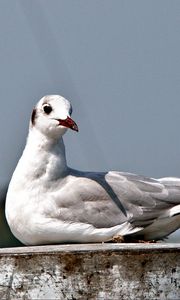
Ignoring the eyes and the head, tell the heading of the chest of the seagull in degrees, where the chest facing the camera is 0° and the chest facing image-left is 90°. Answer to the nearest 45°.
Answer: approximately 90°
